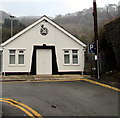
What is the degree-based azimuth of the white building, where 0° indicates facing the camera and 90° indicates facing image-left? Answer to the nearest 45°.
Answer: approximately 0°
